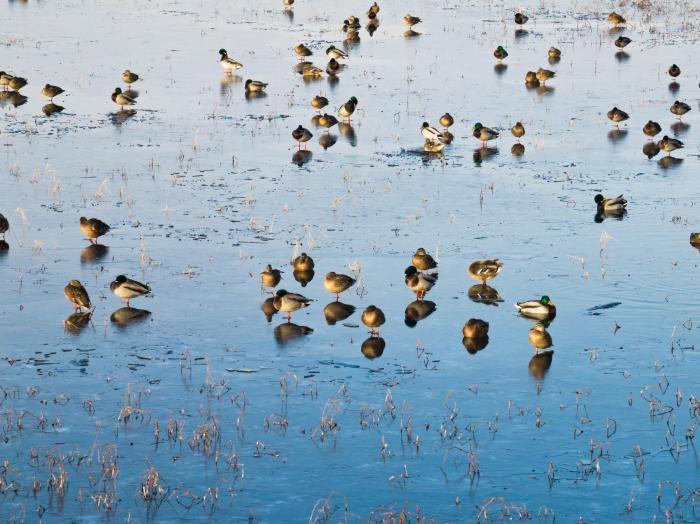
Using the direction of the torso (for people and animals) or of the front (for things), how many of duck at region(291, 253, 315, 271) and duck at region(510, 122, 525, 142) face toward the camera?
2

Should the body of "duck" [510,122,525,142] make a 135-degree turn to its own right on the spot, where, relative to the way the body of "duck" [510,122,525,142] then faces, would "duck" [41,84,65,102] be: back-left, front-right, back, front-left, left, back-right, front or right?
front-left

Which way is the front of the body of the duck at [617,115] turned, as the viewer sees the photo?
to the viewer's left

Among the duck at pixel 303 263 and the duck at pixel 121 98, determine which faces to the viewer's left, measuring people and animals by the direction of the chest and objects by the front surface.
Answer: the duck at pixel 121 98

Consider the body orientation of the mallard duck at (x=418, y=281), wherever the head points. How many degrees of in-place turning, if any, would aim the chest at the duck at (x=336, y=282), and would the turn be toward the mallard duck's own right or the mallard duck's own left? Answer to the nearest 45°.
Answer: approximately 45° to the mallard duck's own right

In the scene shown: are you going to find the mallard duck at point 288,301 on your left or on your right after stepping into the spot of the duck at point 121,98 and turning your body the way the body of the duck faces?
on your left
